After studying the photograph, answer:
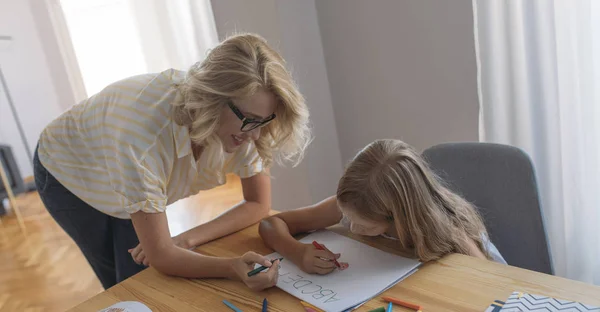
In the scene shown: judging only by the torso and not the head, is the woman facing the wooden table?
yes

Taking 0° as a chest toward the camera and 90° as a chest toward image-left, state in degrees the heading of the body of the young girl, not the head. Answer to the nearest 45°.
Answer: approximately 45°

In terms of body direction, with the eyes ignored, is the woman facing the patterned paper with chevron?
yes

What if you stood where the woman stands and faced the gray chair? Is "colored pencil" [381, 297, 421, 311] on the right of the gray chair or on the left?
right
